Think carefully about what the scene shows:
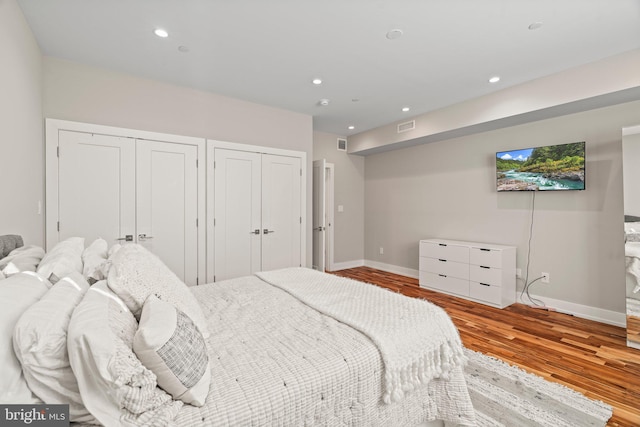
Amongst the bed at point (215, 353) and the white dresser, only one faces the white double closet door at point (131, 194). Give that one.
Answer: the white dresser

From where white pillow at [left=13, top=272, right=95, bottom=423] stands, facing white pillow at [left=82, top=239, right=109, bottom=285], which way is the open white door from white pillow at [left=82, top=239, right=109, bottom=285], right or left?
right

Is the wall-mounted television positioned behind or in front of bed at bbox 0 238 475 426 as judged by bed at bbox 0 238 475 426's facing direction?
in front

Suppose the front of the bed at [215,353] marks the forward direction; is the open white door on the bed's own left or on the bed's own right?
on the bed's own left

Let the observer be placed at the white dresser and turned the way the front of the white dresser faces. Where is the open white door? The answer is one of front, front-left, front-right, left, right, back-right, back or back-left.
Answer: front-right

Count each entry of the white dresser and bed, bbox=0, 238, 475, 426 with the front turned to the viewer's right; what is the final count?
1

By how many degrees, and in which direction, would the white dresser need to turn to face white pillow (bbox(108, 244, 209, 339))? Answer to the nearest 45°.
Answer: approximately 45° to its left

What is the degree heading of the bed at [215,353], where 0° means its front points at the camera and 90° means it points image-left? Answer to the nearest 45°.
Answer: approximately 270°

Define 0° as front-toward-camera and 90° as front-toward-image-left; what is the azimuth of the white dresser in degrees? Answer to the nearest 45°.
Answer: approximately 45°

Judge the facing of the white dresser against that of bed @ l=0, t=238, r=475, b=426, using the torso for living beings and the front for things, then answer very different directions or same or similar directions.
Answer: very different directions

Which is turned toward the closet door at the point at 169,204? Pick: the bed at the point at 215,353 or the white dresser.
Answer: the white dresser

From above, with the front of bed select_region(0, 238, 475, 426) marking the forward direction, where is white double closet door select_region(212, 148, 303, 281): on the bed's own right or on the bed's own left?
on the bed's own left

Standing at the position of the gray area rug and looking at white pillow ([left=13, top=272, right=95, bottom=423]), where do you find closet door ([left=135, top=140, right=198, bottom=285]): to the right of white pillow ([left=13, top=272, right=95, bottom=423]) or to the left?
right
